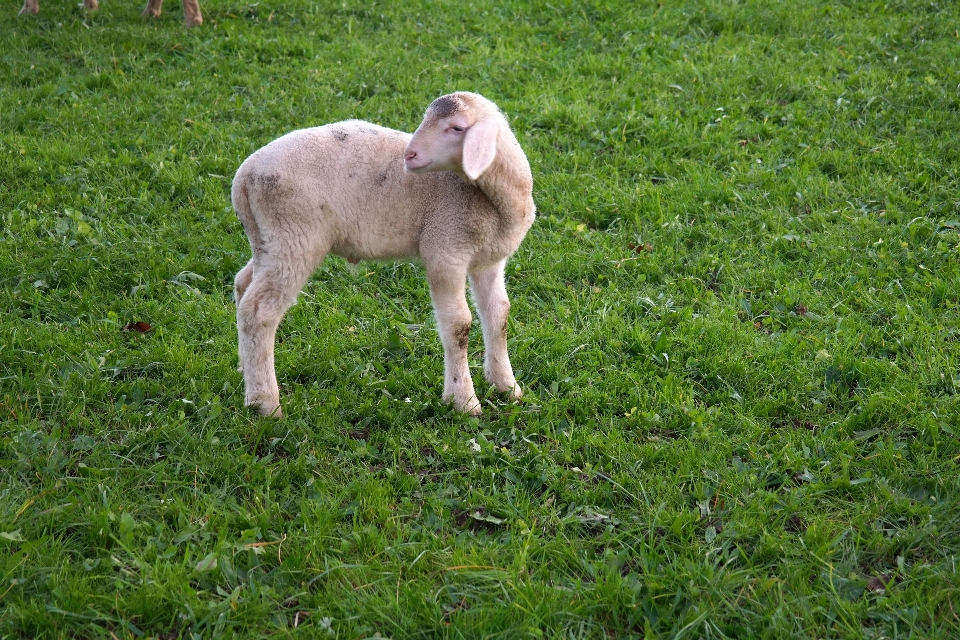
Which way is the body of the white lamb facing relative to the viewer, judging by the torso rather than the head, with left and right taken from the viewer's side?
facing to the right of the viewer

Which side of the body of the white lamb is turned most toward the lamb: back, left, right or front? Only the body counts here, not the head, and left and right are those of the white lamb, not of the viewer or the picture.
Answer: left
